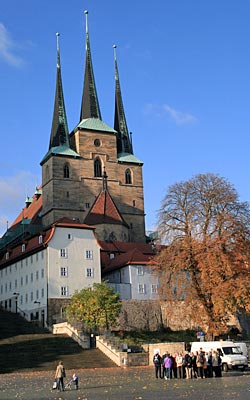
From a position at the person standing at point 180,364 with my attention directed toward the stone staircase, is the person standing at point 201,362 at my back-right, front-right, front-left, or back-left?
back-right

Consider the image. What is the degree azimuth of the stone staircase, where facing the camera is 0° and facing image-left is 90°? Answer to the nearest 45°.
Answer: approximately 315°
